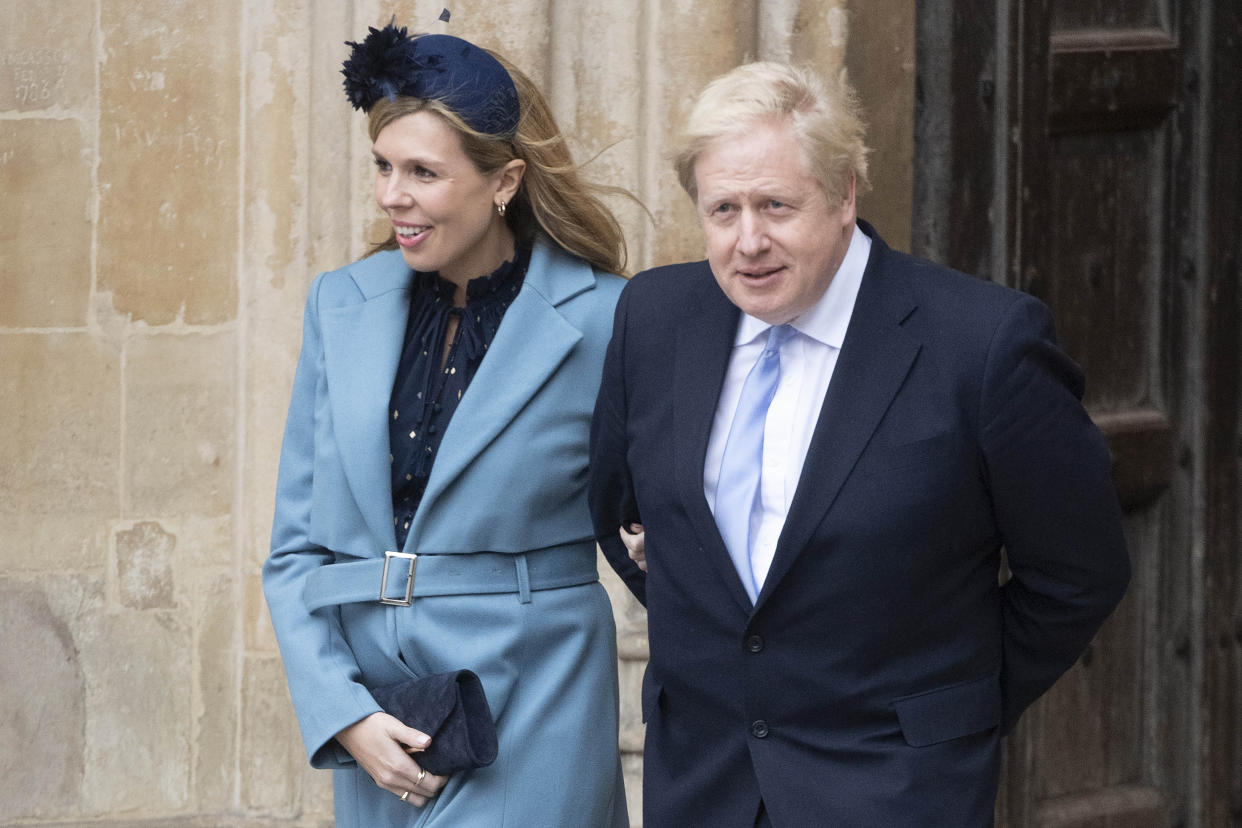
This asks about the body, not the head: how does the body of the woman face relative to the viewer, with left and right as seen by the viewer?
facing the viewer and to the left of the viewer

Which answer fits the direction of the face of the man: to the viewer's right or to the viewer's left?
to the viewer's left

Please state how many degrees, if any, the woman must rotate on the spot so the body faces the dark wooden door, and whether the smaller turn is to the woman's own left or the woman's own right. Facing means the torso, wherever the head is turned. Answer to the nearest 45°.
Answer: approximately 180°
